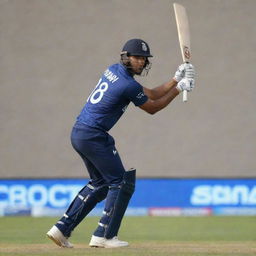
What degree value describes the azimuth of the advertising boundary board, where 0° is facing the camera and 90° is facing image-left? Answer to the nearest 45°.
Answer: approximately 0°
